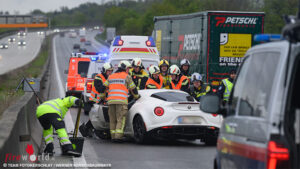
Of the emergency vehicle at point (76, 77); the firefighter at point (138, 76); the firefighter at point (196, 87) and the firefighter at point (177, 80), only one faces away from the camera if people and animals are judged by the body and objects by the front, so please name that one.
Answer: the emergency vehicle

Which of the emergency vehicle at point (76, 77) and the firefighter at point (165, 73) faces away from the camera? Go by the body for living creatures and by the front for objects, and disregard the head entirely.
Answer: the emergency vehicle

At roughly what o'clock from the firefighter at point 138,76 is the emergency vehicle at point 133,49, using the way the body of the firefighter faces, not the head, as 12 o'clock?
The emergency vehicle is roughly at 6 o'clock from the firefighter.

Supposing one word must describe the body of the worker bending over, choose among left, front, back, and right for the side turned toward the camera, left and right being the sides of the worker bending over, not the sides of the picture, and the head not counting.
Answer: right

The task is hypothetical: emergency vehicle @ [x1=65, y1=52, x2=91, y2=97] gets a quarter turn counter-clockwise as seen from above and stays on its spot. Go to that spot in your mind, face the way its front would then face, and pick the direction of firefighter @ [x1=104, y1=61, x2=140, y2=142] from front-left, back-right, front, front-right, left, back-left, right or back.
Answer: left

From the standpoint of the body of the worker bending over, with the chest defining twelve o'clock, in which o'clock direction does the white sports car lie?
The white sports car is roughly at 11 o'clock from the worker bending over.

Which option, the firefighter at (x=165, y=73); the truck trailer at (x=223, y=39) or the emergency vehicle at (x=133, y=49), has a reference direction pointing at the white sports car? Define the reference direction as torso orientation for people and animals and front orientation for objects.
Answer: the firefighter

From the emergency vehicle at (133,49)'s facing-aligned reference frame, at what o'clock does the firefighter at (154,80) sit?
The firefighter is roughly at 6 o'clock from the emergency vehicle.
